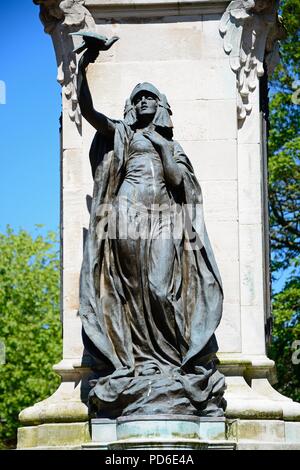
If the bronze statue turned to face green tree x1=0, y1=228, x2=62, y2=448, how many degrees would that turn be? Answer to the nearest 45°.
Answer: approximately 180°

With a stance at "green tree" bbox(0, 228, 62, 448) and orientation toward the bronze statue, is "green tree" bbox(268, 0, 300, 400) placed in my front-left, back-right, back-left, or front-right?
front-left

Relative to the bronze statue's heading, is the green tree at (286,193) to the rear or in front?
to the rear

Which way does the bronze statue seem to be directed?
toward the camera
